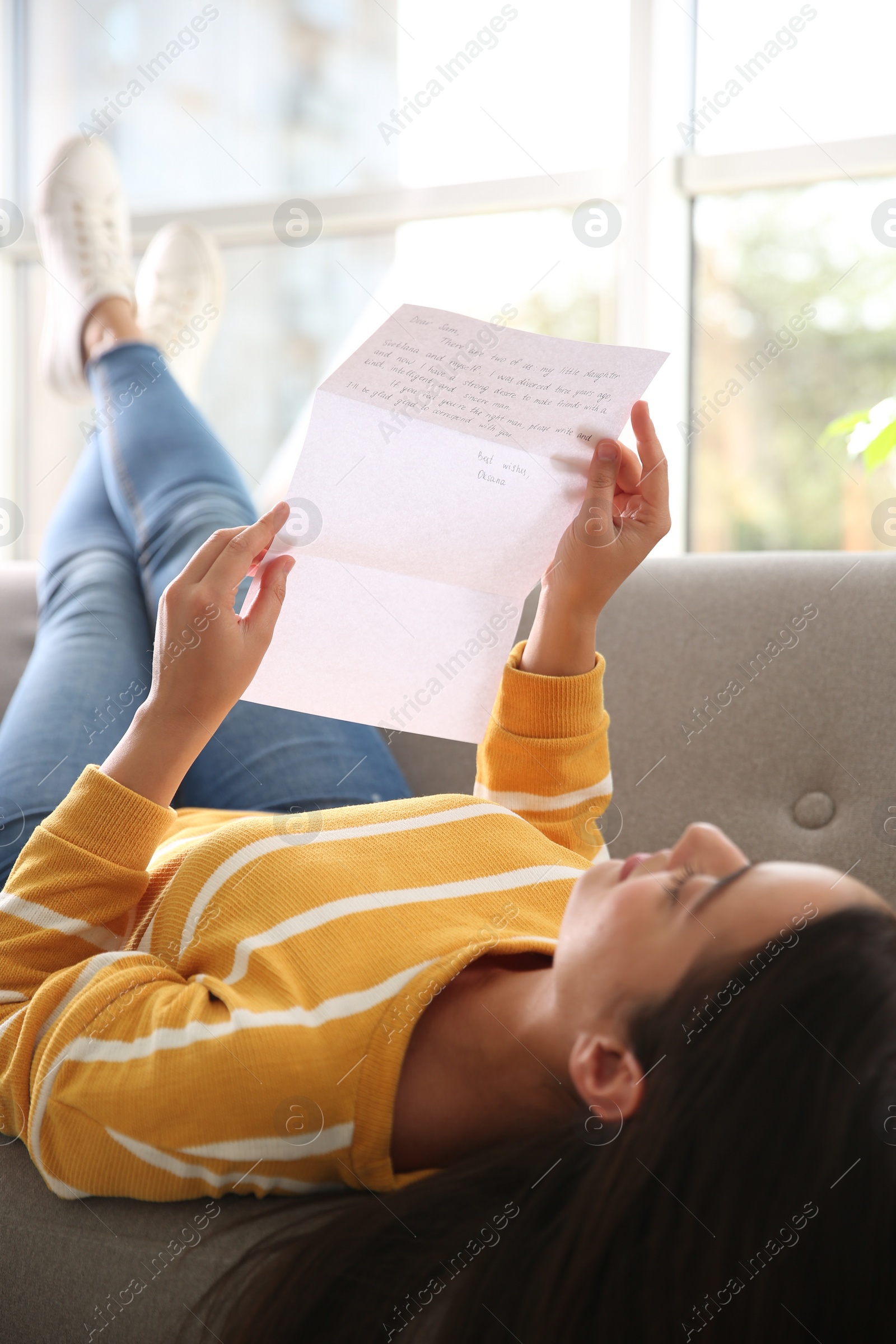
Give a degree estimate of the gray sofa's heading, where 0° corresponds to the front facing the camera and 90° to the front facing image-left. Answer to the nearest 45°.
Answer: approximately 0°

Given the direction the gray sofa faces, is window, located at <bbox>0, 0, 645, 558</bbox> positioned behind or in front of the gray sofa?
behind

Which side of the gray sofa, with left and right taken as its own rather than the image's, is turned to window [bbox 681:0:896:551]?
back
